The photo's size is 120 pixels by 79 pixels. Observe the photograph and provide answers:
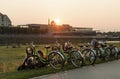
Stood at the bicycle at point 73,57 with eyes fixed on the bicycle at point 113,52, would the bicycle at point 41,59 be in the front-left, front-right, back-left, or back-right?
back-left

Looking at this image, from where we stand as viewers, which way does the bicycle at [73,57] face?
facing away from the viewer and to the left of the viewer

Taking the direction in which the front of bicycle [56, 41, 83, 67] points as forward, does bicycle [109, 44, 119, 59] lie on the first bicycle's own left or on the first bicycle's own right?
on the first bicycle's own right

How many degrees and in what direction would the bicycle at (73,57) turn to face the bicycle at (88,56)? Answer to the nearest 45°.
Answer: approximately 90° to its right
